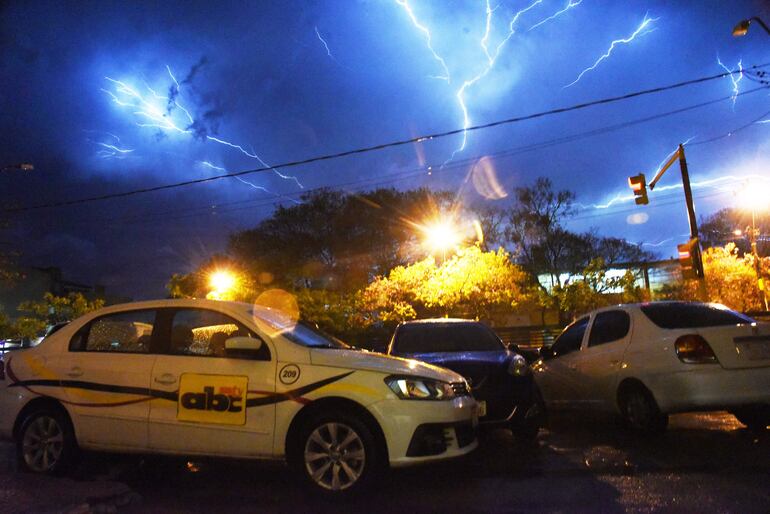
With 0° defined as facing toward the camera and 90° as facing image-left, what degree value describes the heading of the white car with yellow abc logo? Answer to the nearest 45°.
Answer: approximately 315°

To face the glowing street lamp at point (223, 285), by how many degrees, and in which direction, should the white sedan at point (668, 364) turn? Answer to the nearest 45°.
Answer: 0° — it already faces it

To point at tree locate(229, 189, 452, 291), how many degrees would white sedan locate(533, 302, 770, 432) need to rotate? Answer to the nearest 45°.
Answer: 0° — it already faces it

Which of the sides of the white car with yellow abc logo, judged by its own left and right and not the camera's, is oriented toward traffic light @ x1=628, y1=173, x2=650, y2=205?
left

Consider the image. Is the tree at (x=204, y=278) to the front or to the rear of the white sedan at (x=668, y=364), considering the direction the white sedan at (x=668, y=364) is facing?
to the front

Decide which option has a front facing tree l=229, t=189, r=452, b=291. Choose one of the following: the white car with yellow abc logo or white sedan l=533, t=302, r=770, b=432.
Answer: the white sedan

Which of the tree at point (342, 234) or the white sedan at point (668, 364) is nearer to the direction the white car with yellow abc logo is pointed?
the white sedan

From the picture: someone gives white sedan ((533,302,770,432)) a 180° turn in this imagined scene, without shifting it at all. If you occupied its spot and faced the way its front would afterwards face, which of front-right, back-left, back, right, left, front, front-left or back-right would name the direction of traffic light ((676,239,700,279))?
back-left

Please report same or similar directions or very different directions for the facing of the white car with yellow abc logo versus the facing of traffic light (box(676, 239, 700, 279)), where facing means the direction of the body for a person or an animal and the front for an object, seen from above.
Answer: very different directions

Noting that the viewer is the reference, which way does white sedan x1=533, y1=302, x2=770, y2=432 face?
facing away from the viewer and to the left of the viewer
